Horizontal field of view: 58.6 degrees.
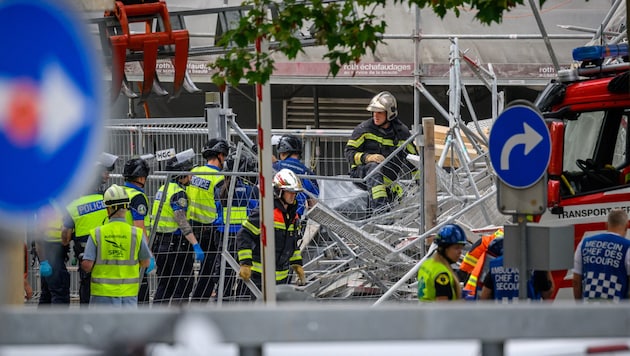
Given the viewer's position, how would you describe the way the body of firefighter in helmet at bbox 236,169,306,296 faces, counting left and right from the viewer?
facing the viewer and to the right of the viewer

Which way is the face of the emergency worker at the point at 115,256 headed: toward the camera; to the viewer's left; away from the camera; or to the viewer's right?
away from the camera

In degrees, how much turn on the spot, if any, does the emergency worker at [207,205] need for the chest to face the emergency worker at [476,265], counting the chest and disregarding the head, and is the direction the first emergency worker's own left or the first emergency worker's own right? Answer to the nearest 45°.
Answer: approximately 90° to the first emergency worker's own right

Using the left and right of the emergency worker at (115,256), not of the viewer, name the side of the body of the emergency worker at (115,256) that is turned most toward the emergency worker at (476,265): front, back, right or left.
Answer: right

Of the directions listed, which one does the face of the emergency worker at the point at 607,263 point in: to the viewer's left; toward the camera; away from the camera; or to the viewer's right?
away from the camera

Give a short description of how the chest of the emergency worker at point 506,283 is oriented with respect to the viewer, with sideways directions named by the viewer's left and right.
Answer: facing away from the viewer

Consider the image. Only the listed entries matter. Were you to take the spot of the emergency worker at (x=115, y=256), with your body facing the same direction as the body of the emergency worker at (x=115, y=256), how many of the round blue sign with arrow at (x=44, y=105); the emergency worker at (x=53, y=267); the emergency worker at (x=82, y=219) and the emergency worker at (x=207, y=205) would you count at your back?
1

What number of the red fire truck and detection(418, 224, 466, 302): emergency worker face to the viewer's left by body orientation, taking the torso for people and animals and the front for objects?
1

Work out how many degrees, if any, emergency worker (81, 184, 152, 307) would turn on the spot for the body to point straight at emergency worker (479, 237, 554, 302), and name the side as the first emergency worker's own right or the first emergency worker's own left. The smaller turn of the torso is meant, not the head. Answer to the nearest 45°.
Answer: approximately 135° to the first emergency worker's own right

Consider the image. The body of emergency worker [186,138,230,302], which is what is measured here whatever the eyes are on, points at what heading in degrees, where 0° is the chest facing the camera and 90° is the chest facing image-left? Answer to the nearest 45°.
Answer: approximately 225°

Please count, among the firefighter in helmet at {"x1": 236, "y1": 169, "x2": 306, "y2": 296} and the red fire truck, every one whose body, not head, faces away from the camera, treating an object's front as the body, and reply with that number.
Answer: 0
